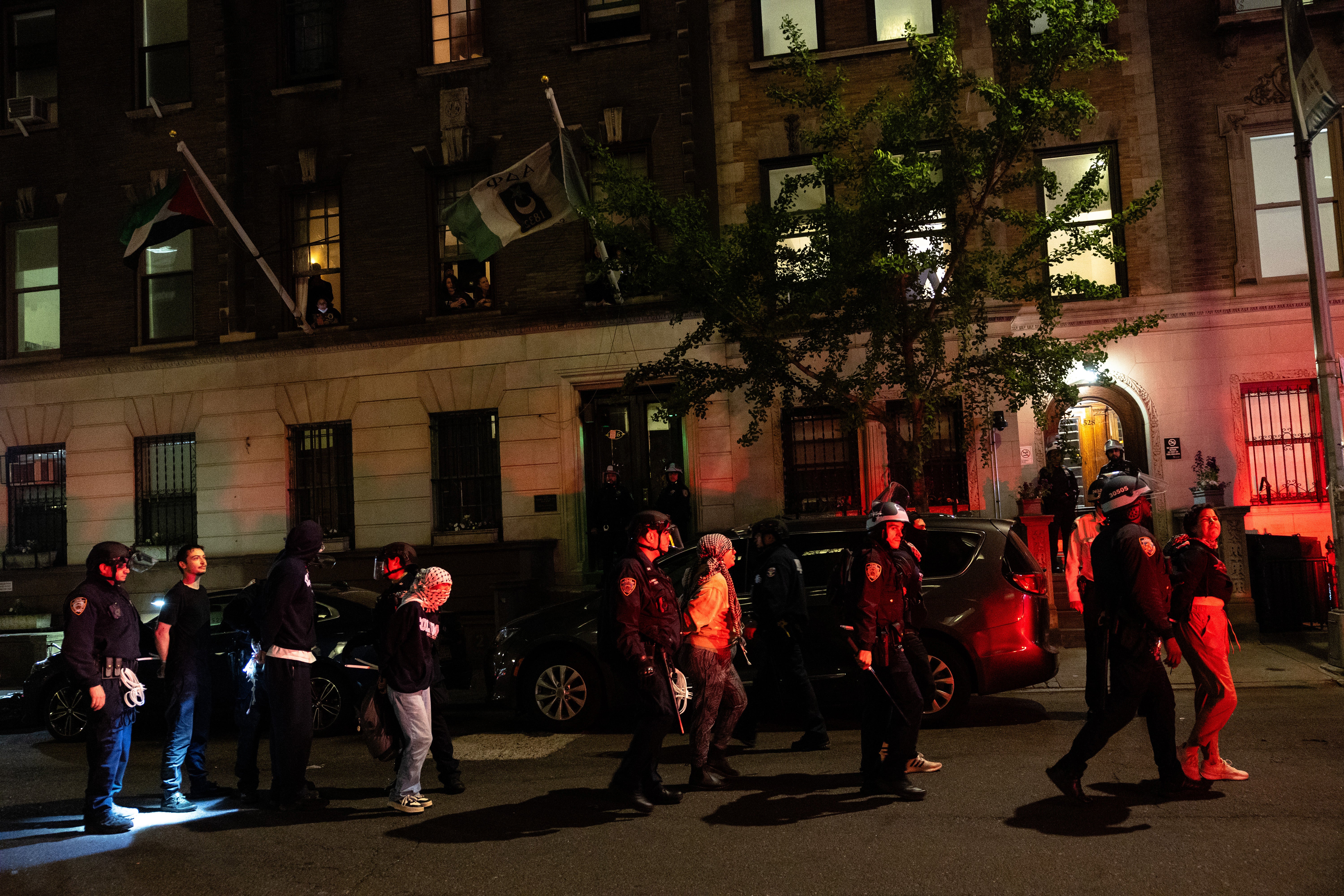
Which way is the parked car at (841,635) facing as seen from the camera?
to the viewer's left

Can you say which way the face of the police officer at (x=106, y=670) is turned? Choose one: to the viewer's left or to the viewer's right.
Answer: to the viewer's right

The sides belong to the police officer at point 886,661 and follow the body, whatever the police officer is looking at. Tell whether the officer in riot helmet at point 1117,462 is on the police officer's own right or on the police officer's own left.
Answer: on the police officer's own left

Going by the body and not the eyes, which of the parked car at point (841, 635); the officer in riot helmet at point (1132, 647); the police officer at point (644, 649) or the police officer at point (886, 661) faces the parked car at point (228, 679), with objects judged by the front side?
the parked car at point (841, 635)

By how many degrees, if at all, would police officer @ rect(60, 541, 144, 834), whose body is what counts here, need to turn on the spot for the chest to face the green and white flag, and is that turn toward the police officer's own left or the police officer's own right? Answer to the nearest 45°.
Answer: approximately 45° to the police officer's own left

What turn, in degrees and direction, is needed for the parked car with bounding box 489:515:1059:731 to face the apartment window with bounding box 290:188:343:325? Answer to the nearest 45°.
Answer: approximately 45° to its right

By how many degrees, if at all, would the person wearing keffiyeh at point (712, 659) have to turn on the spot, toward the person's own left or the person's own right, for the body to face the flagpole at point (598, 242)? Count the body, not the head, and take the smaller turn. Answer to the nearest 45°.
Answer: approximately 90° to the person's own left

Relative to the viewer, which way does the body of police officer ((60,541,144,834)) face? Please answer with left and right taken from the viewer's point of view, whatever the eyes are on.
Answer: facing to the right of the viewer

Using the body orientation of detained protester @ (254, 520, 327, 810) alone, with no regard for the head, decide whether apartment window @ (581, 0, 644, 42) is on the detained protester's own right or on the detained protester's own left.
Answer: on the detained protester's own left

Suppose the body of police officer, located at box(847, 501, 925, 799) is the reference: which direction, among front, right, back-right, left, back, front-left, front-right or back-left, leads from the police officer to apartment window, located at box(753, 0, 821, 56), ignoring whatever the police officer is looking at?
back-left

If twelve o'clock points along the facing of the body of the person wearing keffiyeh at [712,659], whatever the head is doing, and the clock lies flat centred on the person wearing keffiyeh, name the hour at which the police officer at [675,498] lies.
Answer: The police officer is roughly at 9 o'clock from the person wearing keffiyeh.

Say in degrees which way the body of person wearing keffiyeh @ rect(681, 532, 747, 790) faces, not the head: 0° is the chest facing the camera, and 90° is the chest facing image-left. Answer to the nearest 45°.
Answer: approximately 270°
